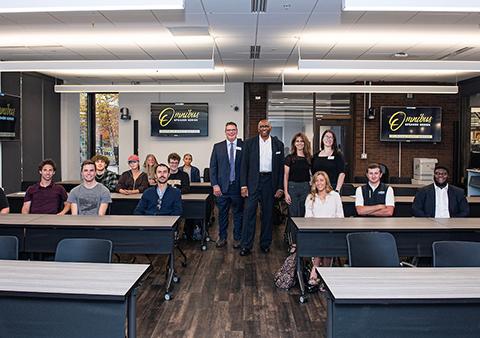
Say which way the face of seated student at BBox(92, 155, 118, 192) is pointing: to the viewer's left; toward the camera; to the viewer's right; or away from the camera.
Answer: toward the camera

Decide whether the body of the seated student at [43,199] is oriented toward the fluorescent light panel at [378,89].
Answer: no

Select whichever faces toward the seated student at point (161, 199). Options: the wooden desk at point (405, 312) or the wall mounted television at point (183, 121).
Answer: the wall mounted television

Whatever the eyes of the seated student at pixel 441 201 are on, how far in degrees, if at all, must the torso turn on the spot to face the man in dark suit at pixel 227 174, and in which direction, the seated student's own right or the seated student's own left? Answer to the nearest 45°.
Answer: approximately 90° to the seated student's own right

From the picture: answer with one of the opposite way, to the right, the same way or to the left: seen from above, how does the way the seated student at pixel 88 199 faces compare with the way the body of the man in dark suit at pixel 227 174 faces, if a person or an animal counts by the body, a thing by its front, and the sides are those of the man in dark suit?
the same way

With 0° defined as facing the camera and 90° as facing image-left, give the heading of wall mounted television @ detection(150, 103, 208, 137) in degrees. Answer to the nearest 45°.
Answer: approximately 0°

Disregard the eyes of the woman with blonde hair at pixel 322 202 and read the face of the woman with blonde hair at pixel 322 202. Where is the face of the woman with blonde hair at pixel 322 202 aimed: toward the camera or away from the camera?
toward the camera

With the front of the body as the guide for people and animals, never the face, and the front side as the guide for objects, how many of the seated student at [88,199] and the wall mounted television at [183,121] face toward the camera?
2

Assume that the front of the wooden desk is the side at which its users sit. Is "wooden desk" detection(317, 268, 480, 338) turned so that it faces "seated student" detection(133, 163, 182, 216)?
no

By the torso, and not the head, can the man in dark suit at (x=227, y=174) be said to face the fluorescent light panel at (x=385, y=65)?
no

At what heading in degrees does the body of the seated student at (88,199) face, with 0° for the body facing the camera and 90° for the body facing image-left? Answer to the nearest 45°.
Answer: approximately 0°

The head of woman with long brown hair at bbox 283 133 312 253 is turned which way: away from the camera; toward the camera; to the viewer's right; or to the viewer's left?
toward the camera

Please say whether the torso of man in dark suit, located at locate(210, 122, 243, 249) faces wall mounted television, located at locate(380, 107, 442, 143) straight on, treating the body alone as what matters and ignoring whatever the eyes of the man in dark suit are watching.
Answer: no

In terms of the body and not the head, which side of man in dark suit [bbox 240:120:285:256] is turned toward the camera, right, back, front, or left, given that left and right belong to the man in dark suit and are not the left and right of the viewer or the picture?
front

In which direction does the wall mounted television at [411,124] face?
toward the camera
